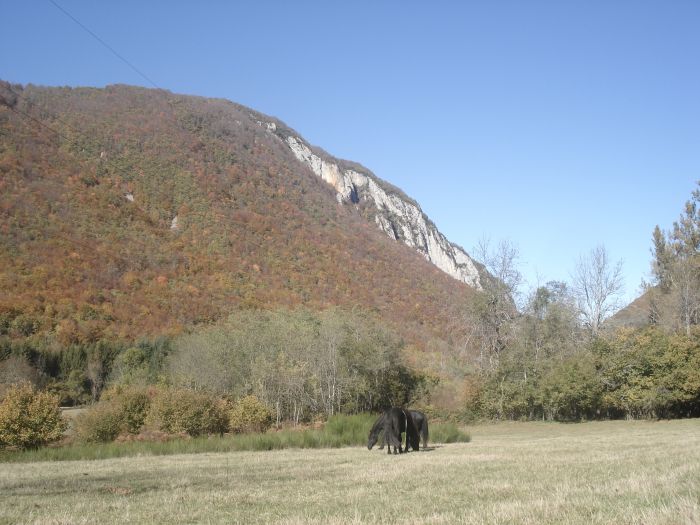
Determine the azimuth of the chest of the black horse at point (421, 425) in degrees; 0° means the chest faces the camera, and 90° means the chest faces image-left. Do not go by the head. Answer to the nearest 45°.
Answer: approximately 90°

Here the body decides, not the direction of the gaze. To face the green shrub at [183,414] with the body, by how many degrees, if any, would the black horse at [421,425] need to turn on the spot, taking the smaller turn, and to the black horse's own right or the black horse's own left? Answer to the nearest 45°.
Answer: approximately 45° to the black horse's own right

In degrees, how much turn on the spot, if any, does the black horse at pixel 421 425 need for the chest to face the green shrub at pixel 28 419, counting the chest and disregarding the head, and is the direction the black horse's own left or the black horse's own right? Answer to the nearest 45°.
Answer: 0° — it already faces it
